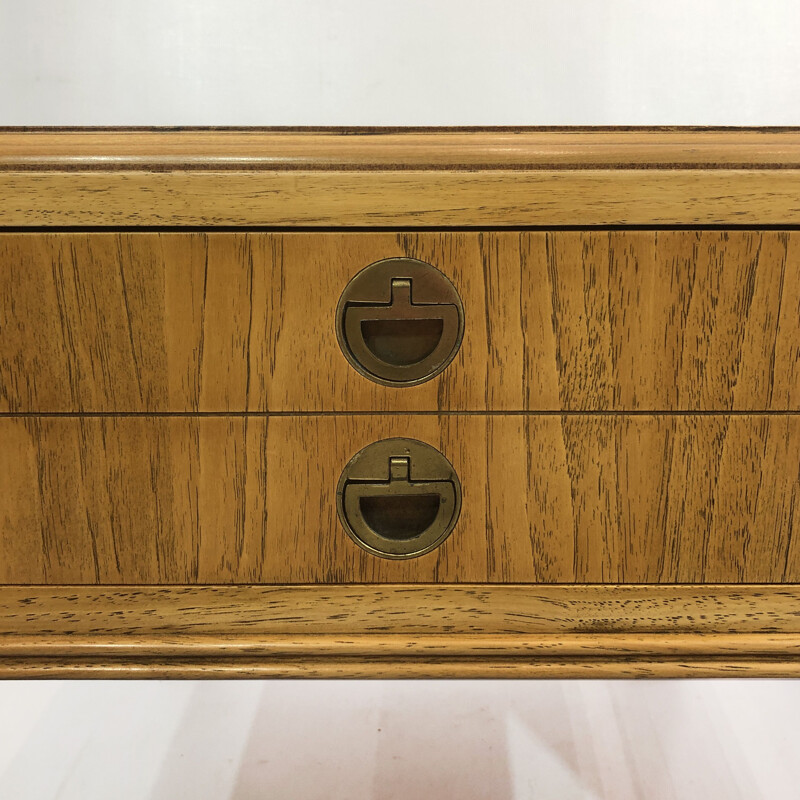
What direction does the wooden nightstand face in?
toward the camera
